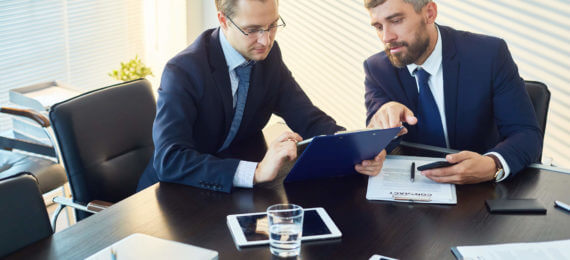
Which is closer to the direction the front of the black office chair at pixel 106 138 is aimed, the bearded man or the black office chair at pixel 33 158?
the bearded man

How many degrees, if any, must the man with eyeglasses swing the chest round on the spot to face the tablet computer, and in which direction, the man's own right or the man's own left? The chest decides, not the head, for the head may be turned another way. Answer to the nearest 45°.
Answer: approximately 45° to the man's own right

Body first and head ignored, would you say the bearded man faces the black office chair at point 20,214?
yes

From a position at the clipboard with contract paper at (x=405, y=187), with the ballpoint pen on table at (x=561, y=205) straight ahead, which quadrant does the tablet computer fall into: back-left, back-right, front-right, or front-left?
back-right

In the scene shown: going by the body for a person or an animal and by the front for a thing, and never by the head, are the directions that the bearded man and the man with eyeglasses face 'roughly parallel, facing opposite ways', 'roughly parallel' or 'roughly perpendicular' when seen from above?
roughly perpendicular

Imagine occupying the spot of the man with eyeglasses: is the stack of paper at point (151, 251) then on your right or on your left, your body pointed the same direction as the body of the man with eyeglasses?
on your right

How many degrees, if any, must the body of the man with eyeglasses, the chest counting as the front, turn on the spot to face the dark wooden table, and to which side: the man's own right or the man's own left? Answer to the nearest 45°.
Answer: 0° — they already face it
